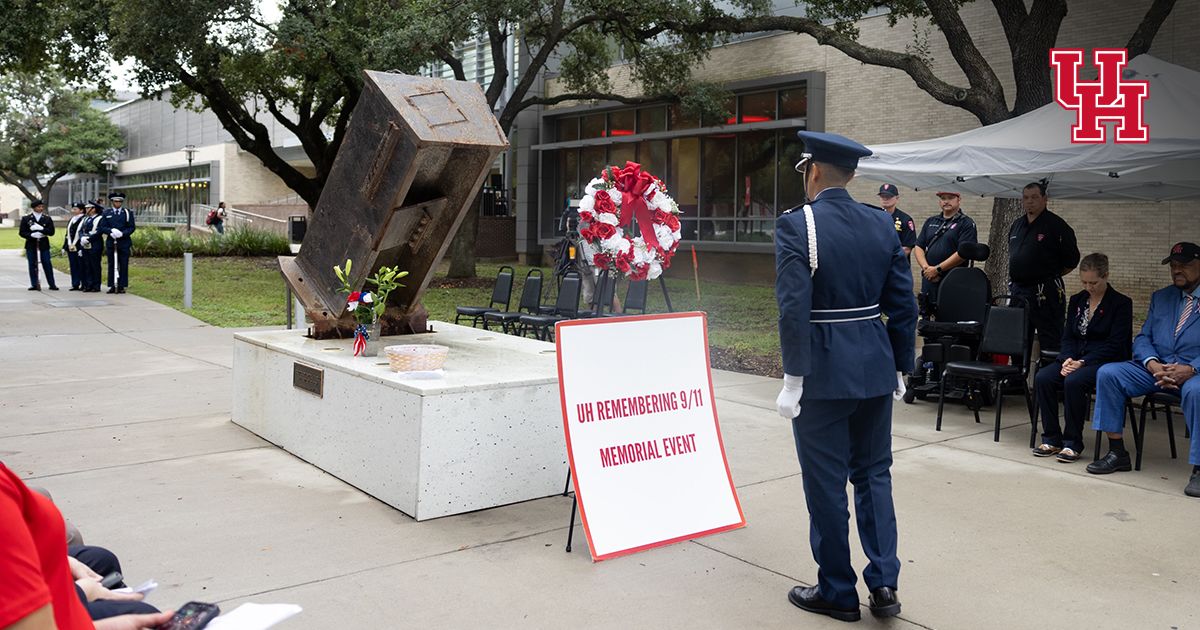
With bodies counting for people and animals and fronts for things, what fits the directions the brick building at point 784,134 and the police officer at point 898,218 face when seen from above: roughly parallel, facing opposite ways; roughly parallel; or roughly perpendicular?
roughly parallel

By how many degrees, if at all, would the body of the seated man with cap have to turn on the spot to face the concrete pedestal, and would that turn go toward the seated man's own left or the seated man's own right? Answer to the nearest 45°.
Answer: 0° — they already face it

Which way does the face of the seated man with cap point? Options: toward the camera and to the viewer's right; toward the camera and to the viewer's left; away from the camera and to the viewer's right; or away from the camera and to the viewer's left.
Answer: toward the camera and to the viewer's left

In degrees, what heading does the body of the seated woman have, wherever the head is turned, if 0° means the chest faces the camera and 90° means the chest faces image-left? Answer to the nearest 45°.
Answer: approximately 45°

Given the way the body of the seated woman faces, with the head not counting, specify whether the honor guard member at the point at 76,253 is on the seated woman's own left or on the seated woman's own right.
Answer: on the seated woman's own right

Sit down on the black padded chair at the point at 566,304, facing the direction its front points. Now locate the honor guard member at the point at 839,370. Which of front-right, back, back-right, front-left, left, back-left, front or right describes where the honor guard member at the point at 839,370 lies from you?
front-left

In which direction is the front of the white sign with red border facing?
toward the camera

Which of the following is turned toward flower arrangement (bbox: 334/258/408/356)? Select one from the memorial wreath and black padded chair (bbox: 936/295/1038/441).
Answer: the black padded chair

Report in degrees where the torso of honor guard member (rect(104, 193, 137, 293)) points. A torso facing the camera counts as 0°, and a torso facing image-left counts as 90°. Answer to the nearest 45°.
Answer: approximately 0°

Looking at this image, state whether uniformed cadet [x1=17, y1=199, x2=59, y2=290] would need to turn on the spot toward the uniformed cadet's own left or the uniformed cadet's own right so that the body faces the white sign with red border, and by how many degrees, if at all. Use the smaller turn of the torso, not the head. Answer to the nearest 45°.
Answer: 0° — they already face it

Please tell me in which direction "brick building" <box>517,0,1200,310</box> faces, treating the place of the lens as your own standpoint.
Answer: facing the viewer and to the left of the viewer

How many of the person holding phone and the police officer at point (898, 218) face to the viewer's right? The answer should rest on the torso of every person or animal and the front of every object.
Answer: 1

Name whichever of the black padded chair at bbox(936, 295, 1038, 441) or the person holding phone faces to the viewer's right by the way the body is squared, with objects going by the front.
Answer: the person holding phone

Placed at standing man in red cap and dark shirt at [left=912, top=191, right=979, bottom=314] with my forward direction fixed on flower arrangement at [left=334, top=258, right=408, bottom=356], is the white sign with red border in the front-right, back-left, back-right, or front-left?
front-left

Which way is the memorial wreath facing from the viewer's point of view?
toward the camera

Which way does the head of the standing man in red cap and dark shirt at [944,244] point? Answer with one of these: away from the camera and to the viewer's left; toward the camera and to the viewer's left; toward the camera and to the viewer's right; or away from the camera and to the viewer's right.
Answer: toward the camera and to the viewer's left
